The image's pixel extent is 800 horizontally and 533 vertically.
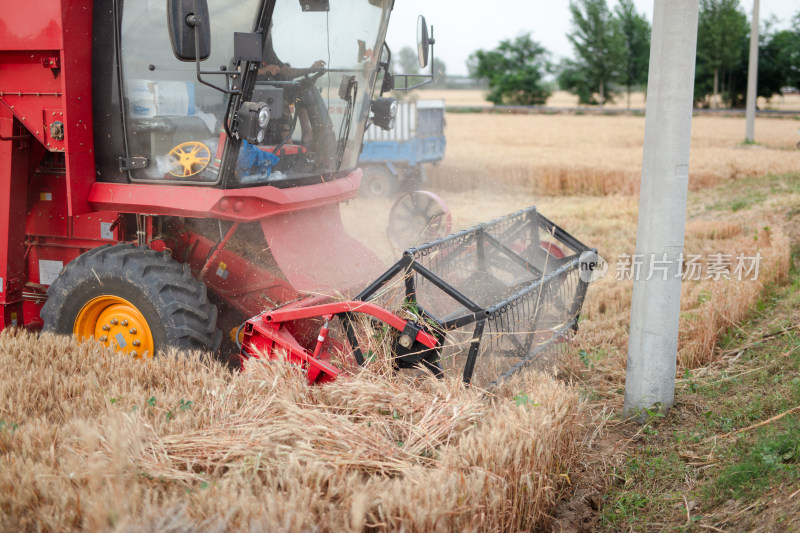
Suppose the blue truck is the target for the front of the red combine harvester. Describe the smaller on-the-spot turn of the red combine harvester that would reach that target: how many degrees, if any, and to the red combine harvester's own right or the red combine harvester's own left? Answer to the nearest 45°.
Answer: approximately 135° to the red combine harvester's own left

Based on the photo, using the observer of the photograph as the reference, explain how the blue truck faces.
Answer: facing away from the viewer and to the left of the viewer

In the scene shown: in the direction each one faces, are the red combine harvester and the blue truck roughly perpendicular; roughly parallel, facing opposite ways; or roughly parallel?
roughly parallel, facing opposite ways

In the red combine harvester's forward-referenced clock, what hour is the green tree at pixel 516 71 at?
The green tree is roughly at 8 o'clock from the red combine harvester.

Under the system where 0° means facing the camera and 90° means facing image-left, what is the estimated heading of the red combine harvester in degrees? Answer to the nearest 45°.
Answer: approximately 315°

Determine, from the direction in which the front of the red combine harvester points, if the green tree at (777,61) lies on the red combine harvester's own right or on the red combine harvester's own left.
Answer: on the red combine harvester's own left

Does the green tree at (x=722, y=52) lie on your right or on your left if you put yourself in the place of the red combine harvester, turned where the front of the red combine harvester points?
on your left

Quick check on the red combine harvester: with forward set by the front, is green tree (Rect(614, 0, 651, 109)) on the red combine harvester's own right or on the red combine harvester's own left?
on the red combine harvester's own left

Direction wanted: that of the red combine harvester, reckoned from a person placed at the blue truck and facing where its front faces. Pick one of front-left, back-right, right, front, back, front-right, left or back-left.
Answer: back-left
